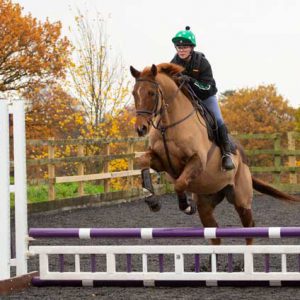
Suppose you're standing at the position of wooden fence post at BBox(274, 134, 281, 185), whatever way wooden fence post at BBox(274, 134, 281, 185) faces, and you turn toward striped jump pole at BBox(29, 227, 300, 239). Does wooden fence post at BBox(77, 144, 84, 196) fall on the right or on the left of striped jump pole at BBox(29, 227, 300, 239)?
right

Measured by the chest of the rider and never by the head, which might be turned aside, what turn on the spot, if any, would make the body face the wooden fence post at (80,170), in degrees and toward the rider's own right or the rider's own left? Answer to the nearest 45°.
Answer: approximately 135° to the rider's own right

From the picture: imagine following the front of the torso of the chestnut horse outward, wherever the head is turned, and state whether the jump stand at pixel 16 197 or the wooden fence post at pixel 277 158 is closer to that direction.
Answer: the jump stand

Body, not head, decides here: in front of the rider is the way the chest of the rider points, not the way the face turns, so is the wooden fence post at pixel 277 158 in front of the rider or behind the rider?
behind

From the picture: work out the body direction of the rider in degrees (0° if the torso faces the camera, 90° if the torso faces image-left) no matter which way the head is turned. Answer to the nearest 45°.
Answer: approximately 45°

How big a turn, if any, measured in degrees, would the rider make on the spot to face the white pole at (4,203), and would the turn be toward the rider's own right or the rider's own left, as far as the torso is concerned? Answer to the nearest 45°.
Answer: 0° — they already face it

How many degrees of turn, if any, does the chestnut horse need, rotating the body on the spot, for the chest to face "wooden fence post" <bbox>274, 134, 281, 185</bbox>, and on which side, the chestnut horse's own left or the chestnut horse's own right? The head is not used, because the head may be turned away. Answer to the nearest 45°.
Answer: approximately 135° to the chestnut horse's own right

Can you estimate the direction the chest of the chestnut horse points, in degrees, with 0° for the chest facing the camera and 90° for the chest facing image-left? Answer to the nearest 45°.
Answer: approximately 45°
